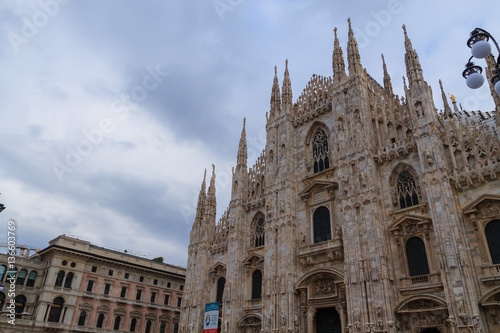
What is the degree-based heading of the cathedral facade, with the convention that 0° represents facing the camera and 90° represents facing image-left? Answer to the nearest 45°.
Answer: approximately 45°

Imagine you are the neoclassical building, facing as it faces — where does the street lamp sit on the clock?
The street lamp is roughly at 1 o'clock from the neoclassical building.

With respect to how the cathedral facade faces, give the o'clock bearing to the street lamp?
The street lamp is roughly at 10 o'clock from the cathedral facade.

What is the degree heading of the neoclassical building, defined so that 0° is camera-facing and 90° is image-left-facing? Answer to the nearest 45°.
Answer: approximately 315°
